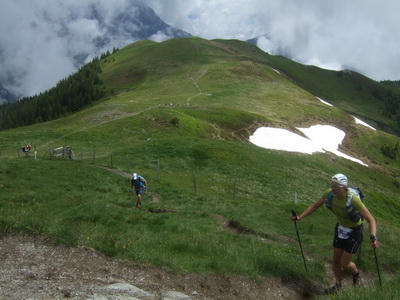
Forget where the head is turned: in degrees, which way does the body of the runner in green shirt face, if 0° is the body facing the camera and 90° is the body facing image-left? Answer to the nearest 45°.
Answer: approximately 45°
